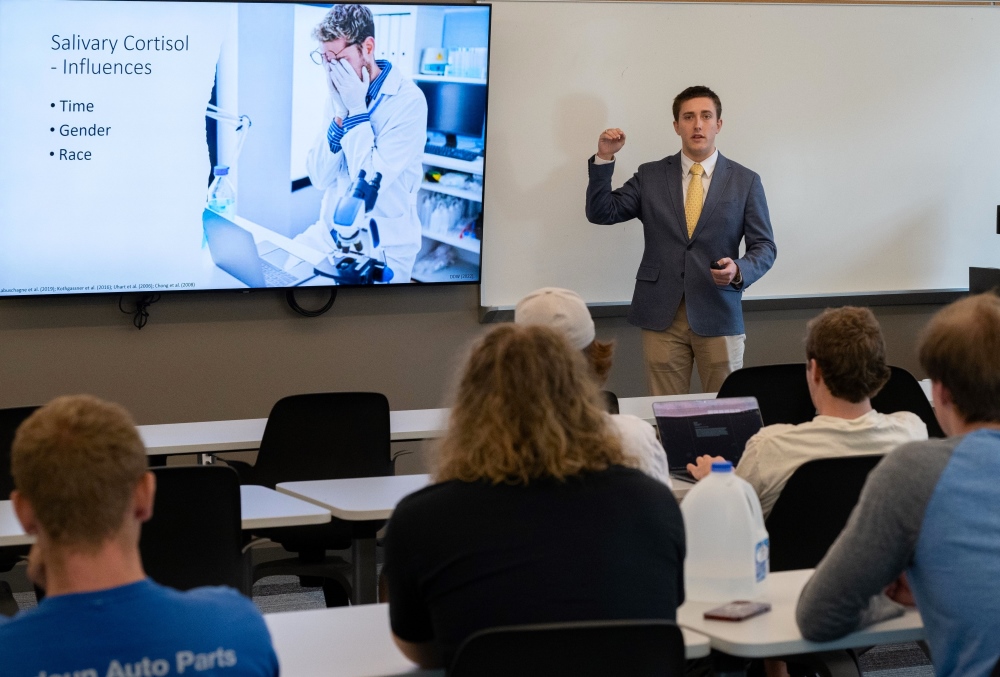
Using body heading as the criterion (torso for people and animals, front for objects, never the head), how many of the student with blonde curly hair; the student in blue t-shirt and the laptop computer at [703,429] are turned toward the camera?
1

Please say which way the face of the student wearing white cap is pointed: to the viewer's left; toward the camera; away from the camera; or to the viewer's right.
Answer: away from the camera

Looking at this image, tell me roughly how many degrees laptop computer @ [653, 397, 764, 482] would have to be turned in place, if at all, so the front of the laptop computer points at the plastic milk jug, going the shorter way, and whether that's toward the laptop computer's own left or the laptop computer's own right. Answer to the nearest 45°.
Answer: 0° — it already faces it

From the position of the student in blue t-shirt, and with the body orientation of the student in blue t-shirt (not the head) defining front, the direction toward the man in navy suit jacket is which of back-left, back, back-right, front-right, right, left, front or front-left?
front-right

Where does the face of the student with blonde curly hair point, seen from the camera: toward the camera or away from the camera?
away from the camera

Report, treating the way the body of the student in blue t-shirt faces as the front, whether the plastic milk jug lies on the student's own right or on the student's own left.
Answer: on the student's own right

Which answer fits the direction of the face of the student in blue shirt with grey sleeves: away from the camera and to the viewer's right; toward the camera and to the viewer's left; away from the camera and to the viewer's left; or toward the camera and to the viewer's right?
away from the camera and to the viewer's left

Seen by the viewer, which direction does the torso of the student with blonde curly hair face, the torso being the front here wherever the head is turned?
away from the camera

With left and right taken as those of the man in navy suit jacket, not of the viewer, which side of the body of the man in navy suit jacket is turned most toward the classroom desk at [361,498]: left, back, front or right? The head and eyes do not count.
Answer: front

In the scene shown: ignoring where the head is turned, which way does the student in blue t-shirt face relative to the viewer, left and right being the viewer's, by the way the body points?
facing away from the viewer
